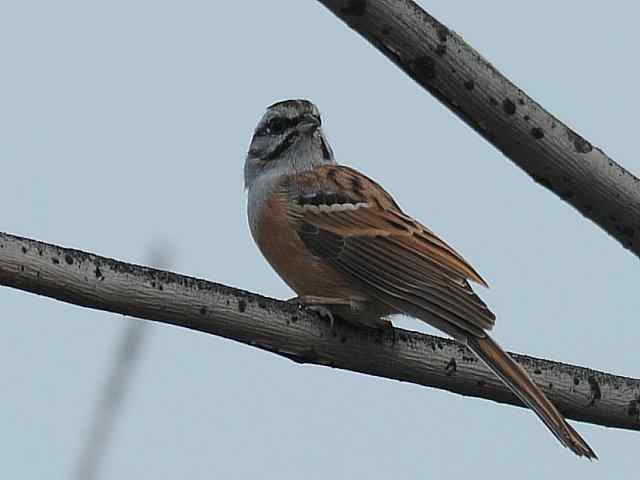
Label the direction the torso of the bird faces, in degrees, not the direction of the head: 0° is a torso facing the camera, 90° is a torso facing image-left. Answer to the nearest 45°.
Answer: approximately 90°
